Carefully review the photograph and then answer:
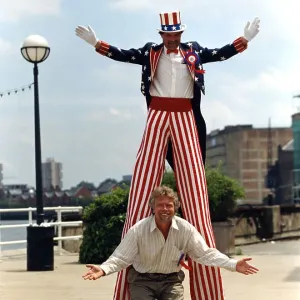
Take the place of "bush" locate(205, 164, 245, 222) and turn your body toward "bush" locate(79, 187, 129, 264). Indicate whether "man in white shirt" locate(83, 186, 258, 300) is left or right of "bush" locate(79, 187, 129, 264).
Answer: left

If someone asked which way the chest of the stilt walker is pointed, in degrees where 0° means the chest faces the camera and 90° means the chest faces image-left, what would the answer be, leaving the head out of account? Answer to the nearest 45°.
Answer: approximately 0°

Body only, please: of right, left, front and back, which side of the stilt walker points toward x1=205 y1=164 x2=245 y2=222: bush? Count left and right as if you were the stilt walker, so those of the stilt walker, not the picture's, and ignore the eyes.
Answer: back

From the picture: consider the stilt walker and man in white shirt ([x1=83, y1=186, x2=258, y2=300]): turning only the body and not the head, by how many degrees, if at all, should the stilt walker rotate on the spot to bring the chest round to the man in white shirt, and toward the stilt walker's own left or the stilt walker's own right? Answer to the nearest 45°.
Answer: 0° — they already face them

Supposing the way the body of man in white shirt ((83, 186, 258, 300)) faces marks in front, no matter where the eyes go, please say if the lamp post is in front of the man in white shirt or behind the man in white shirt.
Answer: behind

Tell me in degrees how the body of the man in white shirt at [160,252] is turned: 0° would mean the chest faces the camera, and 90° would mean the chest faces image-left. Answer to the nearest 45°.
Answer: approximately 0°

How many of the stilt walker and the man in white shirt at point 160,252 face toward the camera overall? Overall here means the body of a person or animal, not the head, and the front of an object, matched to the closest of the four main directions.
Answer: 2

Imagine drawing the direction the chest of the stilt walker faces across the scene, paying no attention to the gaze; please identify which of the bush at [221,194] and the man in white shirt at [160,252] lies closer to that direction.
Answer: the man in white shirt

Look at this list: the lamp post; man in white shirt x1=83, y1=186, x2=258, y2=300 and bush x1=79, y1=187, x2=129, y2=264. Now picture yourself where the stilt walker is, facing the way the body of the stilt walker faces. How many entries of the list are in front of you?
1
